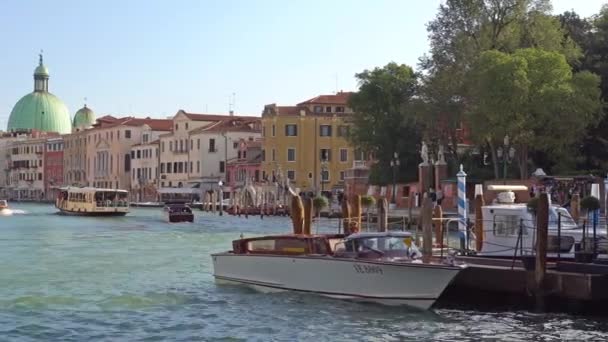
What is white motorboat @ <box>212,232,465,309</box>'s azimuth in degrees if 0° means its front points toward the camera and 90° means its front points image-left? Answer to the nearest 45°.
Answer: approximately 315°

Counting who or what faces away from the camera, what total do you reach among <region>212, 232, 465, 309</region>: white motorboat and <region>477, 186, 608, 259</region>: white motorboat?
0

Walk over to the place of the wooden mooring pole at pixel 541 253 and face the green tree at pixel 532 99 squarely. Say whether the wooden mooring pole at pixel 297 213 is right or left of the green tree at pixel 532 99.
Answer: left

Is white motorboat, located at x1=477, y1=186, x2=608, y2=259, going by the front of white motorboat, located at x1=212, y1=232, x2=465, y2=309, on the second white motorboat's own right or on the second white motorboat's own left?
on the second white motorboat's own left

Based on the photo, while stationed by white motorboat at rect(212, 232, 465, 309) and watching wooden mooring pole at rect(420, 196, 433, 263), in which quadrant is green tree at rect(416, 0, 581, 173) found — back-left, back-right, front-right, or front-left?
front-left

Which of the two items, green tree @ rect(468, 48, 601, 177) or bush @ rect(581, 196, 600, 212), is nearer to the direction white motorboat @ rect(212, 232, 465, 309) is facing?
the bush

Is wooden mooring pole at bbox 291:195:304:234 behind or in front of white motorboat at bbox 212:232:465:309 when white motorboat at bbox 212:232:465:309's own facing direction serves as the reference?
behind
